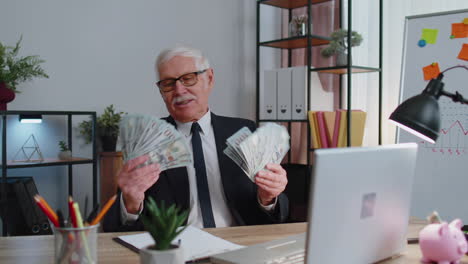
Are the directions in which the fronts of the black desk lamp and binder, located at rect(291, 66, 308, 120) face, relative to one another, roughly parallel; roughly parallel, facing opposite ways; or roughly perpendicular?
roughly perpendicular

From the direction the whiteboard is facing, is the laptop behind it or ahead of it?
ahead

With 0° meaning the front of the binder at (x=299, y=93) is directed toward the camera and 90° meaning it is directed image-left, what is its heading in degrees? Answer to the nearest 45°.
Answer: approximately 0°

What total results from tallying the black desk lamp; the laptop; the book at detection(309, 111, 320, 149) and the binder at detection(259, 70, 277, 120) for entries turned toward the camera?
2

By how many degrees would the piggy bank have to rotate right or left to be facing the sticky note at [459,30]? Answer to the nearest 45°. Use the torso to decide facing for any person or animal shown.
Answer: approximately 135° to its left

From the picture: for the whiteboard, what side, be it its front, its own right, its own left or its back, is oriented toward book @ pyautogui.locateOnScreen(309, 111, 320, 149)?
right

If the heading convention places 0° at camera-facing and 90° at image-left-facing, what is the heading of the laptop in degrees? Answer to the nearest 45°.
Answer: approximately 135°

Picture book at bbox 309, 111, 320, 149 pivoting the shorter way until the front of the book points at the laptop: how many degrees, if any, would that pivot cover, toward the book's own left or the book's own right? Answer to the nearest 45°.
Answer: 0° — it already faces it

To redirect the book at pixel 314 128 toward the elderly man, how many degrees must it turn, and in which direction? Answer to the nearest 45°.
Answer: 0° — it already faces them

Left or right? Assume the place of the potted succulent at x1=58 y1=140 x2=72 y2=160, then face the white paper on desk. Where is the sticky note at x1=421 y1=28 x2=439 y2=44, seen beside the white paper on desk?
left

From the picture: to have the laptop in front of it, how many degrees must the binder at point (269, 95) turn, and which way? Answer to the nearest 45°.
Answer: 0° — it already faces it
